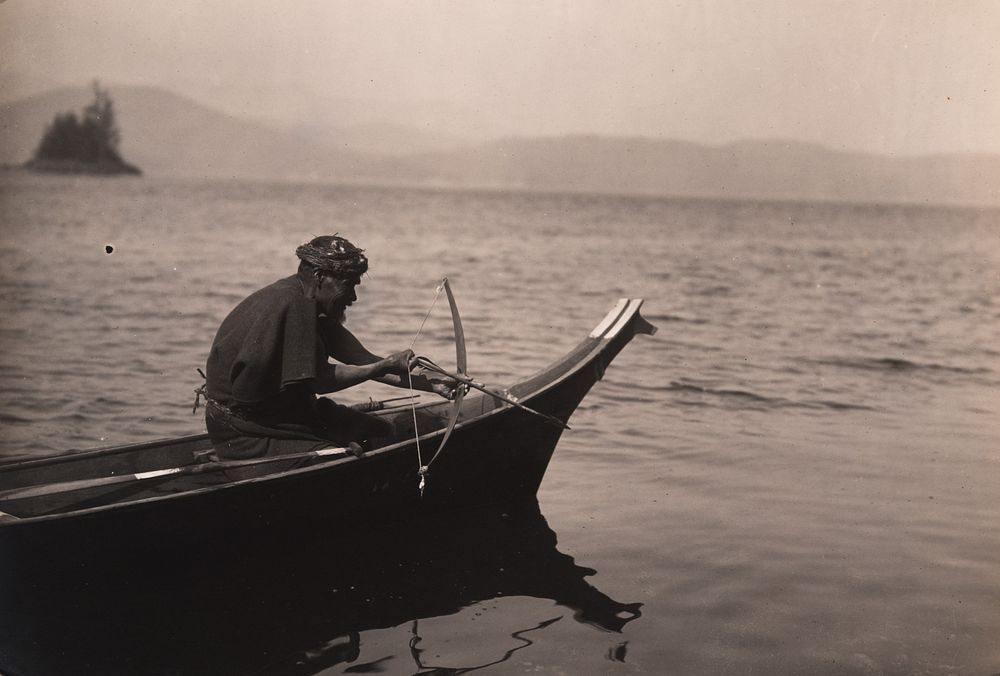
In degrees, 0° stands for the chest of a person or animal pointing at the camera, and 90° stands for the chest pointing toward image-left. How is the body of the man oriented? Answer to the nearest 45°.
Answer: approximately 270°

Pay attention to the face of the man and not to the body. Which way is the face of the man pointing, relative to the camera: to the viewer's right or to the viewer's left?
to the viewer's right
